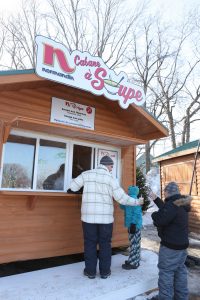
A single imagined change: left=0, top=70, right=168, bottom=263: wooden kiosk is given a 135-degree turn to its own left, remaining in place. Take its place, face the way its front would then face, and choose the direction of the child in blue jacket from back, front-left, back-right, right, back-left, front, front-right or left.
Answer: right

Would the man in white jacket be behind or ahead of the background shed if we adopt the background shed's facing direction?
ahead

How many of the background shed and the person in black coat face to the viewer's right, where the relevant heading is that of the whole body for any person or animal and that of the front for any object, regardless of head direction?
0

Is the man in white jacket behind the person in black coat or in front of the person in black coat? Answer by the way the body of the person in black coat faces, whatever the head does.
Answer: in front

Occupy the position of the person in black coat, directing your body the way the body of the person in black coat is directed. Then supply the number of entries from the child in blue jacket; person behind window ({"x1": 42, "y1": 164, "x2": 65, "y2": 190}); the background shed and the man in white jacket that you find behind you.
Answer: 0

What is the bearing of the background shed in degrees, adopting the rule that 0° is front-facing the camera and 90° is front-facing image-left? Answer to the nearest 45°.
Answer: approximately 45°

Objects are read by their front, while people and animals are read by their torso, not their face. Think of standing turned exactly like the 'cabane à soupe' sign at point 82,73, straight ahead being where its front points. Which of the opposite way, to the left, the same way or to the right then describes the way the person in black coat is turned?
the opposite way

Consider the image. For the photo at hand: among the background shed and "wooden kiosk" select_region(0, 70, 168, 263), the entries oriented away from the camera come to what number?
0

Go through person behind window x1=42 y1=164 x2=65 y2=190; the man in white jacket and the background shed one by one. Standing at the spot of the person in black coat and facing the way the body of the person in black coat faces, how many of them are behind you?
0

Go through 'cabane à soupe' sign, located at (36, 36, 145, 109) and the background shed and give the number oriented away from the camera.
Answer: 0

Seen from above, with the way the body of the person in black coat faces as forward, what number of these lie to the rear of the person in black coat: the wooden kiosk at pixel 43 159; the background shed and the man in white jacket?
0

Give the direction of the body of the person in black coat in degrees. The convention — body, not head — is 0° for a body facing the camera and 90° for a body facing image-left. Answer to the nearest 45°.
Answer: approximately 135°

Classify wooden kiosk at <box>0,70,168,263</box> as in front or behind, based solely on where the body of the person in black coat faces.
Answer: in front

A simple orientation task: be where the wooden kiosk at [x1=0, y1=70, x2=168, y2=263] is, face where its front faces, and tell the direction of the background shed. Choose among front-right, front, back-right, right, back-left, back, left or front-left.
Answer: left

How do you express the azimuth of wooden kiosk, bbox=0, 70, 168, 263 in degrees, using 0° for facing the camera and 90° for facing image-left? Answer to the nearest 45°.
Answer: approximately 315°

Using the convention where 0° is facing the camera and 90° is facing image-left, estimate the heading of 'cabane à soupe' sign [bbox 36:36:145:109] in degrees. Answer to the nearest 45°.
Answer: approximately 315°
